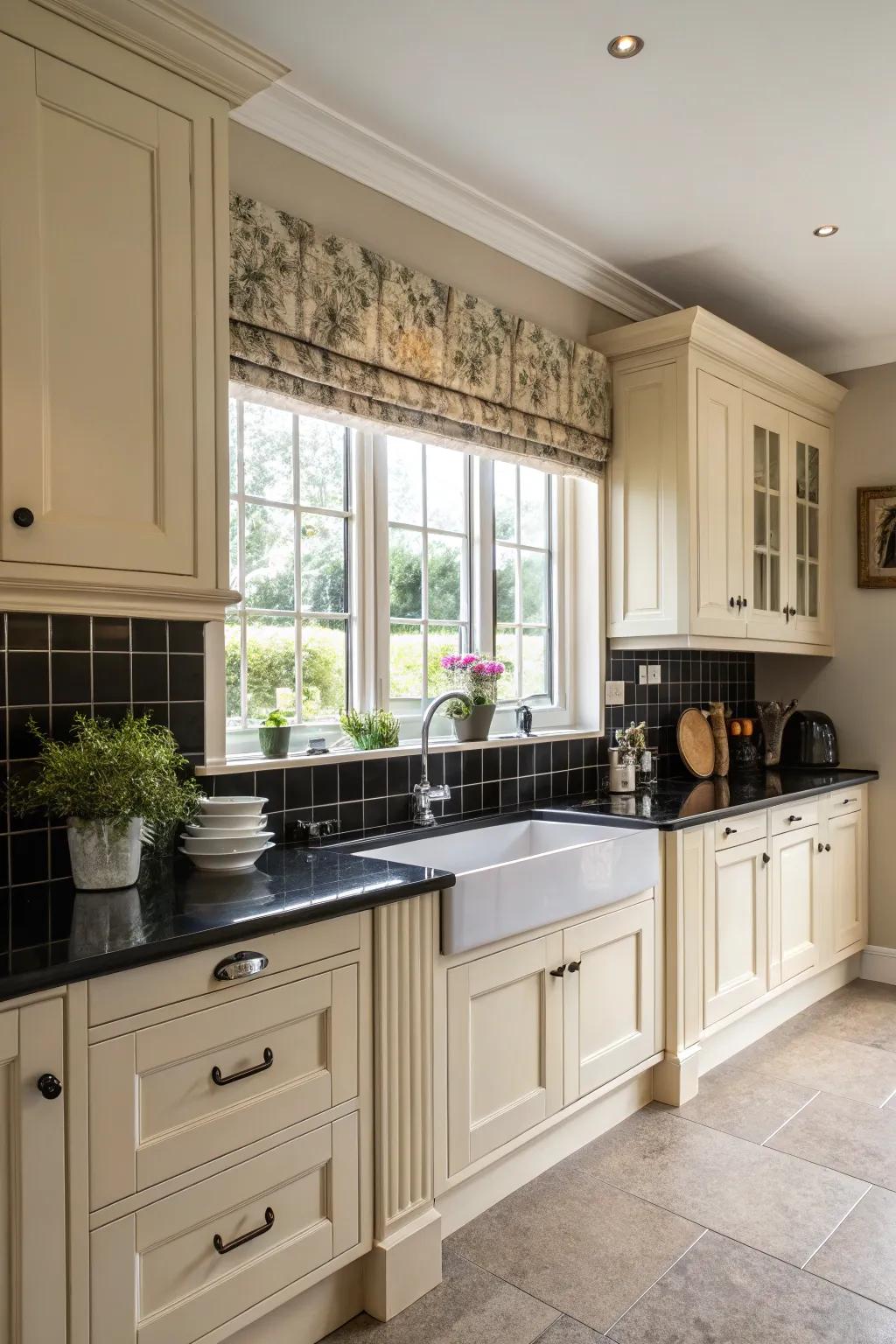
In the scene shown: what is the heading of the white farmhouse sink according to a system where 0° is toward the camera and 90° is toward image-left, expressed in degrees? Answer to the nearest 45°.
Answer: approximately 315°

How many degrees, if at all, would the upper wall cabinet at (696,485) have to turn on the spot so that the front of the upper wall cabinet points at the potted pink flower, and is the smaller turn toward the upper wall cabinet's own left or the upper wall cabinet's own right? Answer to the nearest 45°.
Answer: approximately 90° to the upper wall cabinet's own right

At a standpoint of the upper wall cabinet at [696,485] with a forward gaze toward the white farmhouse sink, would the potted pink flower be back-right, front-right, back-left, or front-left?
front-right

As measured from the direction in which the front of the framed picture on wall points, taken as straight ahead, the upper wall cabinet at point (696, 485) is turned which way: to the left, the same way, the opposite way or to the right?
to the left

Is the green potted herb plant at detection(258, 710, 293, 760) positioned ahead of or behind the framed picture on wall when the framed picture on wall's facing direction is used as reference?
ahead

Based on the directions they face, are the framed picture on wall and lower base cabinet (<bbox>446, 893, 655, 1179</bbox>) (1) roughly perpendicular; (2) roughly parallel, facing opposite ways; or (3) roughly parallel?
roughly perpendicular

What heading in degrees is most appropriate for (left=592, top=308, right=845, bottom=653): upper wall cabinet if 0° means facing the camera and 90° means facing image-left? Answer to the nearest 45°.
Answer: approximately 315°

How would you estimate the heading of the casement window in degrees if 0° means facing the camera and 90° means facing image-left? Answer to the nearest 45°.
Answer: approximately 315°

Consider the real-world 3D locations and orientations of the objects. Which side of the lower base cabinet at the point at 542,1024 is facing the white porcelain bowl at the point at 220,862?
right

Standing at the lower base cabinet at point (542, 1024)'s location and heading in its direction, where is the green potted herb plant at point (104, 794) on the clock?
The green potted herb plant is roughly at 3 o'clock from the lower base cabinet.

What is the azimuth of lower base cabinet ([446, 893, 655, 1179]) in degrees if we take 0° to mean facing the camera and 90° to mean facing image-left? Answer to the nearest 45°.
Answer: approximately 315°

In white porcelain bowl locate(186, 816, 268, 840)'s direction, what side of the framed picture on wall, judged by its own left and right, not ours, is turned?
front

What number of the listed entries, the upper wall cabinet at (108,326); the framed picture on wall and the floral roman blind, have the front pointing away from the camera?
0

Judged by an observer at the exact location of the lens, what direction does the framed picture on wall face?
facing the viewer and to the left of the viewer

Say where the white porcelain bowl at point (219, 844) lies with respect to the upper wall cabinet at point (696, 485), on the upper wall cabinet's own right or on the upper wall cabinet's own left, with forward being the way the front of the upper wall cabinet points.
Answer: on the upper wall cabinet's own right
